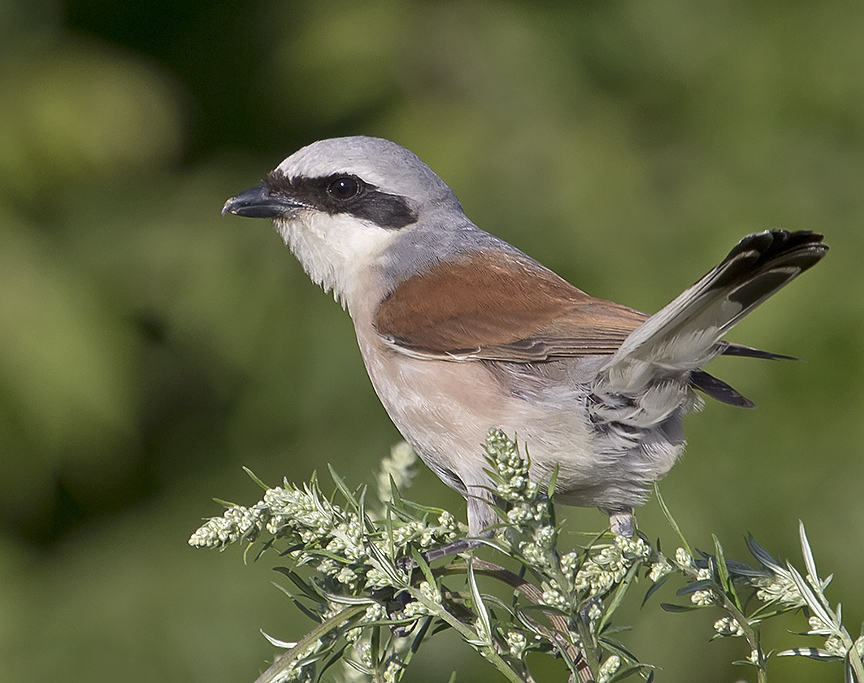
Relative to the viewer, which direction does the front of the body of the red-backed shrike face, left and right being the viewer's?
facing to the left of the viewer
